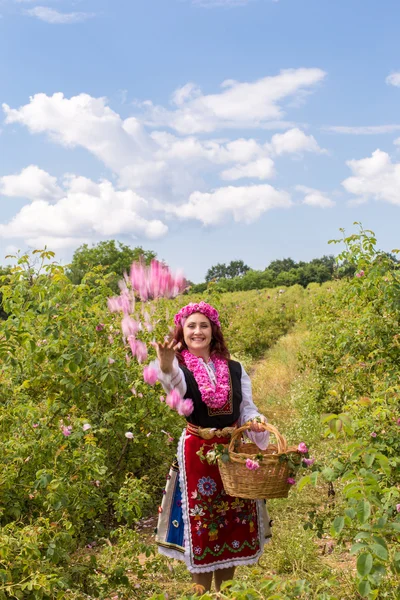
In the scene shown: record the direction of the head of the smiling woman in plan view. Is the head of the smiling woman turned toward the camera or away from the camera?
toward the camera

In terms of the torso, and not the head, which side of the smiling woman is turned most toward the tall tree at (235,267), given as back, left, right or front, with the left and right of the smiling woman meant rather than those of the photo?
back

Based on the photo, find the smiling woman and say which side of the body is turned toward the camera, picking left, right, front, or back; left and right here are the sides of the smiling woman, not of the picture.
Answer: front

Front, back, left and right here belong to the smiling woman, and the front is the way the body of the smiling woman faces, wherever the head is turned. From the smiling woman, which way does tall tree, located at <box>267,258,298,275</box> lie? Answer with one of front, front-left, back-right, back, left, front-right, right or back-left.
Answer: back
